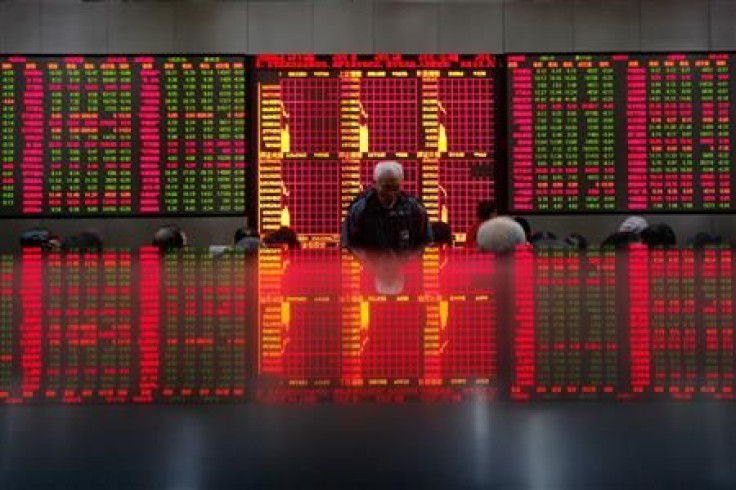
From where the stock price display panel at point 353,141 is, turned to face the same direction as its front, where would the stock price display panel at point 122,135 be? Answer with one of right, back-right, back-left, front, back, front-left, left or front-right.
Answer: right

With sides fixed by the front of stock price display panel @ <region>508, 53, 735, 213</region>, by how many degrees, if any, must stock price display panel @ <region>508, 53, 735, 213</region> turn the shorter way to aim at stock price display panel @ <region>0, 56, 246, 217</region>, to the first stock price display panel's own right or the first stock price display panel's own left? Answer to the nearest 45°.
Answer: approximately 90° to the first stock price display panel's own right

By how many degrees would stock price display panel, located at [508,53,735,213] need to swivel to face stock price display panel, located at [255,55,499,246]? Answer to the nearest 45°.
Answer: approximately 90° to its right

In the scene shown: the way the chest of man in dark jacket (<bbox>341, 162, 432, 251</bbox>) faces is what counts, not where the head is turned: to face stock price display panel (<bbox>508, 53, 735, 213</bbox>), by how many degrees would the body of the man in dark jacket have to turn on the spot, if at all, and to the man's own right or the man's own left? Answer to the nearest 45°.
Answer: approximately 135° to the man's own left

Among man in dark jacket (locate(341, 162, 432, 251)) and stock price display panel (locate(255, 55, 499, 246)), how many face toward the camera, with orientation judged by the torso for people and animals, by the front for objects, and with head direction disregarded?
2

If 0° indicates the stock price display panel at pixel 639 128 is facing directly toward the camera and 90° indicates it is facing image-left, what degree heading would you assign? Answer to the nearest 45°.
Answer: approximately 0°

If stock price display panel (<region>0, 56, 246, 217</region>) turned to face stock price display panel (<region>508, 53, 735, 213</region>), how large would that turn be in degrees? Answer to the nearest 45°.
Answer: approximately 90° to its left

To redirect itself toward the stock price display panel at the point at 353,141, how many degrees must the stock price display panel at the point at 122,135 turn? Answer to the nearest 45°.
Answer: approximately 90° to its left

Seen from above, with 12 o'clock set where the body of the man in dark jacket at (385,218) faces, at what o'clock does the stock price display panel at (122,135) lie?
The stock price display panel is roughly at 5 o'clock from the man in dark jacket.
